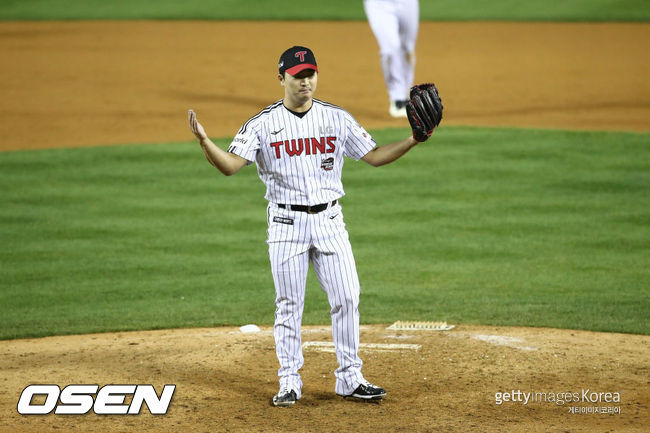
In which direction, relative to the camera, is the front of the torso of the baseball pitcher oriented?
toward the camera
